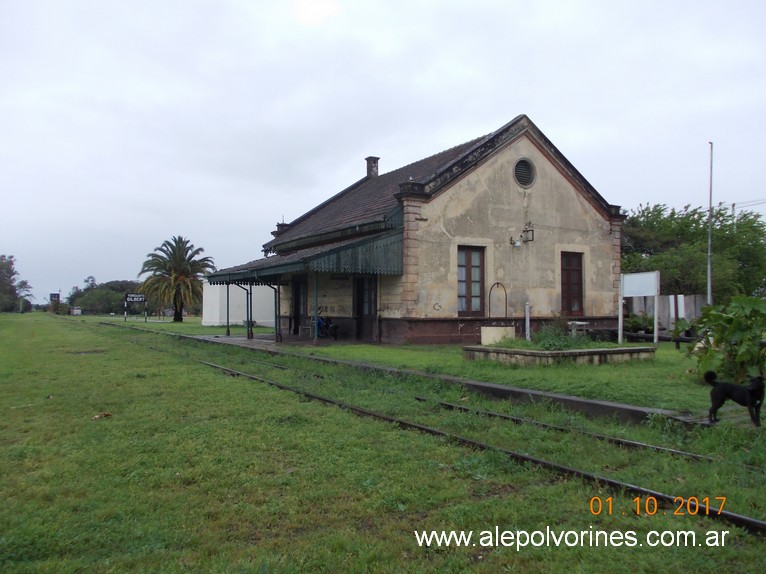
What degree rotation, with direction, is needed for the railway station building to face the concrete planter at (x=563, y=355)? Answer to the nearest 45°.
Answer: approximately 45° to its left

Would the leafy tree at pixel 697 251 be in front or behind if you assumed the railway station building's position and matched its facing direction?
behind

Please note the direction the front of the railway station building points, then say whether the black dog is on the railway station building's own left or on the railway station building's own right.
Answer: on the railway station building's own left

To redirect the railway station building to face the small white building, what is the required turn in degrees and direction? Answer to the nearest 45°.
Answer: approximately 90° to its right
